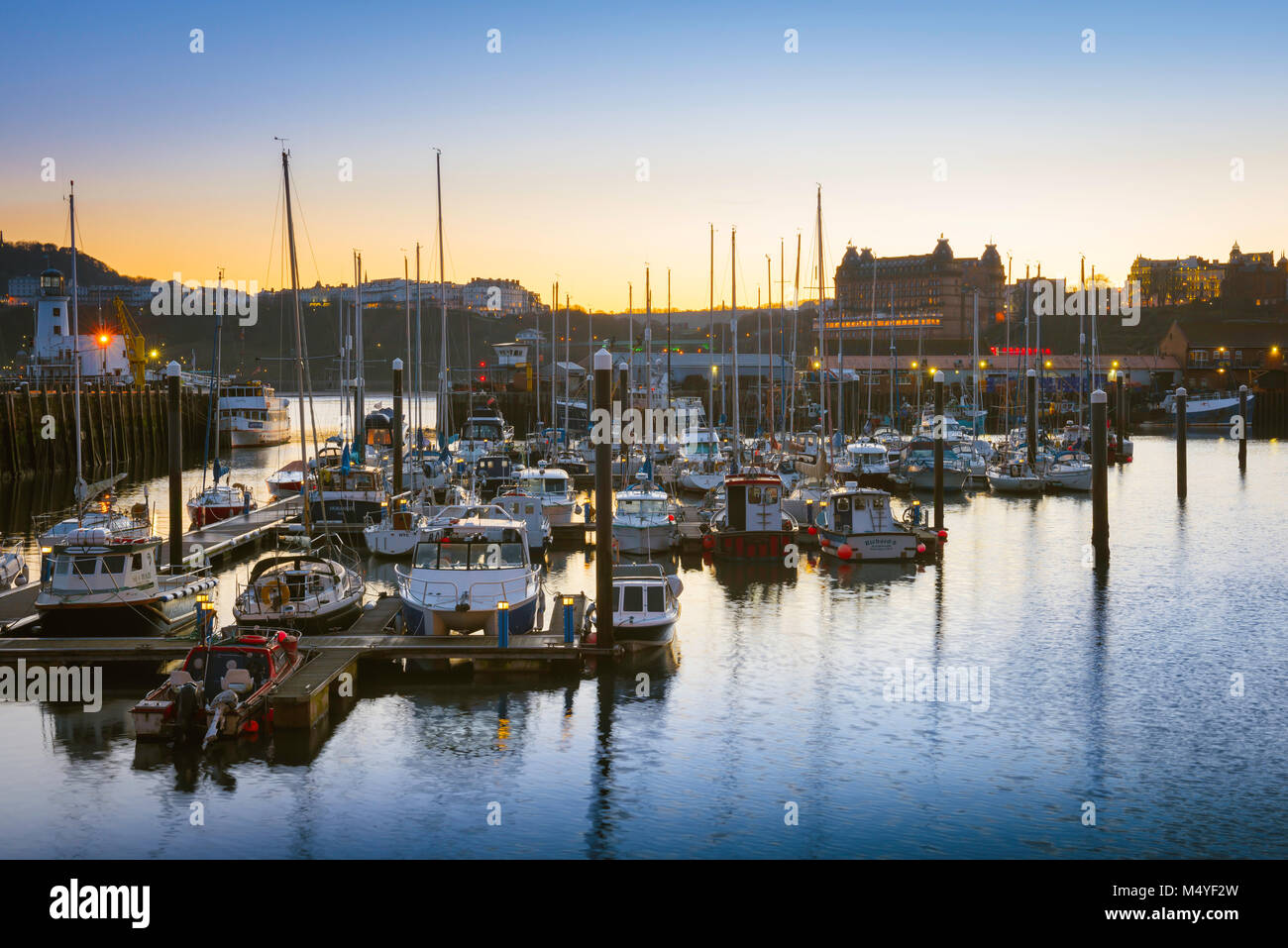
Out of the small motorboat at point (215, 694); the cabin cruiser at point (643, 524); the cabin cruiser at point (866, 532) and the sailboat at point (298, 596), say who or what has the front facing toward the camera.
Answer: the cabin cruiser at point (643, 524)

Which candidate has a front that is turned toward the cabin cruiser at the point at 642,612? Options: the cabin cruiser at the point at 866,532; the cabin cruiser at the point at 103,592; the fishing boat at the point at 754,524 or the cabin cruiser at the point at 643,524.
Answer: the cabin cruiser at the point at 643,524

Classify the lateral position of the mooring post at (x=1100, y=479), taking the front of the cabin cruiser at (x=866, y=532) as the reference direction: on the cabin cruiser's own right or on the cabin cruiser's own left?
on the cabin cruiser's own right

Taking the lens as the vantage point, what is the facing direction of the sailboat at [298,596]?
facing away from the viewer and to the right of the viewer

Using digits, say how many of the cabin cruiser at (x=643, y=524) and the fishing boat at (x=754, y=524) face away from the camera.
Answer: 1

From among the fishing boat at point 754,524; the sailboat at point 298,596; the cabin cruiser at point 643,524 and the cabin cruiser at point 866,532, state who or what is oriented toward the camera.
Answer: the cabin cruiser at point 643,524

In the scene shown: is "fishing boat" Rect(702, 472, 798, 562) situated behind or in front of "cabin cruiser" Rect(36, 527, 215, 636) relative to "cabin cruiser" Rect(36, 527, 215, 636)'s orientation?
behind

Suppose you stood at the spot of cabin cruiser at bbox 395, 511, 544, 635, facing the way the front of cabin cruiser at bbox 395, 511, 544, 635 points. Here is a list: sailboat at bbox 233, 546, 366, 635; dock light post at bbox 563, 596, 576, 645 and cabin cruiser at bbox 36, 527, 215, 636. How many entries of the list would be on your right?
2

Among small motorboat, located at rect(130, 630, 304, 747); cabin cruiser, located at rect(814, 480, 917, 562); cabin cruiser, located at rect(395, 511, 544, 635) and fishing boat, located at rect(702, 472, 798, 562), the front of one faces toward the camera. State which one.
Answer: cabin cruiser, located at rect(395, 511, 544, 635)

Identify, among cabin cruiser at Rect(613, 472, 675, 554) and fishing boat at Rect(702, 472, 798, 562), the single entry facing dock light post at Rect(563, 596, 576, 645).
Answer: cabin cruiser at Rect(613, 472, 675, 554)
